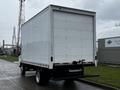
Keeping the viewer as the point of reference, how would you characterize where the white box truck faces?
facing away from the viewer and to the left of the viewer

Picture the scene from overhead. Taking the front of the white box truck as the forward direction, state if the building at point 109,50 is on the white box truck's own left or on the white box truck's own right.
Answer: on the white box truck's own right
